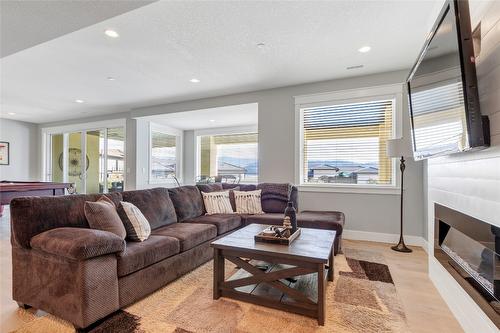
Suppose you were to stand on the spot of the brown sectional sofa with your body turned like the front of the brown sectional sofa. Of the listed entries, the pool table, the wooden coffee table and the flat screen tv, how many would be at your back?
1

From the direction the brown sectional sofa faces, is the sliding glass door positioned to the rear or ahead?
to the rear

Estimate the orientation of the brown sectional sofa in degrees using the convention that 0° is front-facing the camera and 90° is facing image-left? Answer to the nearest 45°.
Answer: approximately 315°

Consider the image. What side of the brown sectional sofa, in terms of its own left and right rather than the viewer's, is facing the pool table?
back

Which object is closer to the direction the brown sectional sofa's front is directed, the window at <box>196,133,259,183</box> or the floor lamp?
the floor lamp

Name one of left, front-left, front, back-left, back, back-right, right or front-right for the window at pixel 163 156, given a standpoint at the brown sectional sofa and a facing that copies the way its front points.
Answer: back-left

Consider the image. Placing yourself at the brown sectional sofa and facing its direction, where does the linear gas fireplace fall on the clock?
The linear gas fireplace is roughly at 11 o'clock from the brown sectional sofa.

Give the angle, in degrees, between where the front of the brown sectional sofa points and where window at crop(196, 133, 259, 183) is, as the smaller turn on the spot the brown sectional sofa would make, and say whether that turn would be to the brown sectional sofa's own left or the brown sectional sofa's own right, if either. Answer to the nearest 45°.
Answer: approximately 90° to the brown sectional sofa's own left

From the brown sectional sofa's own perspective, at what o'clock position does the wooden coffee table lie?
The wooden coffee table is roughly at 11 o'clock from the brown sectional sofa.

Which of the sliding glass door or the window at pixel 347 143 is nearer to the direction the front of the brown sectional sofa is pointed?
the window
